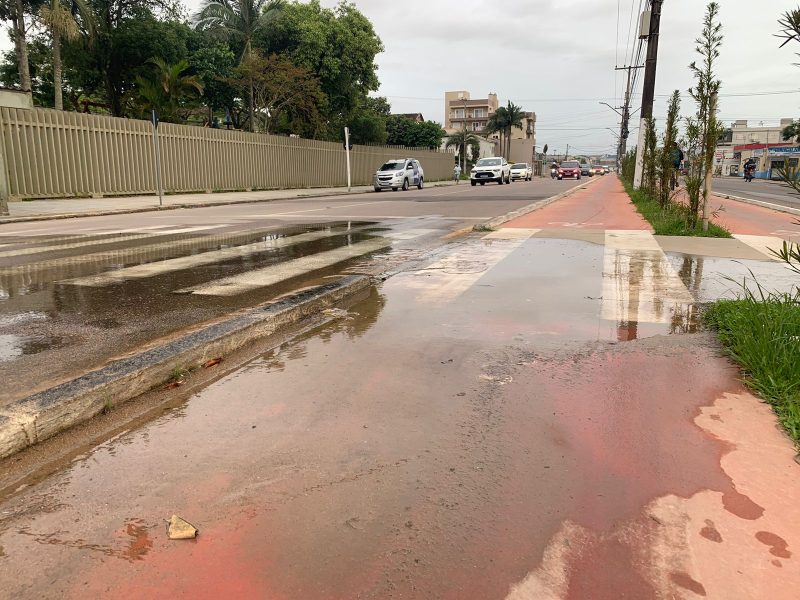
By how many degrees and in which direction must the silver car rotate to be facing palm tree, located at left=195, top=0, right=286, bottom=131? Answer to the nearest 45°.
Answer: approximately 45° to its right

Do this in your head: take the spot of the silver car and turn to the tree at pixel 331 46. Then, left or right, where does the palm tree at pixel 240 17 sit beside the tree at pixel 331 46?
left

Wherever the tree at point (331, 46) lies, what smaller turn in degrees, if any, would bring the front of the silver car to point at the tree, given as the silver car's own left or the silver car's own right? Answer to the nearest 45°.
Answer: approximately 90° to the silver car's own right

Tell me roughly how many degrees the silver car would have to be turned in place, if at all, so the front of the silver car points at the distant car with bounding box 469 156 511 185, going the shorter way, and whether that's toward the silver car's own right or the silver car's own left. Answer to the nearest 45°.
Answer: approximately 180°

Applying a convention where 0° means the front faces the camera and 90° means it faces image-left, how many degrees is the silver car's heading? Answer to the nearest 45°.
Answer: approximately 45°

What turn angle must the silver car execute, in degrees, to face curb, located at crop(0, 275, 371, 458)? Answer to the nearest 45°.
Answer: approximately 45° to its left

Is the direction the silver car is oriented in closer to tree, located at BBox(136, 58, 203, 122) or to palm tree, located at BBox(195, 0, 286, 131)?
the tree

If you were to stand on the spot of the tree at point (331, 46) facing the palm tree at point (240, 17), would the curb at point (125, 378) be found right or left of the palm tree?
left

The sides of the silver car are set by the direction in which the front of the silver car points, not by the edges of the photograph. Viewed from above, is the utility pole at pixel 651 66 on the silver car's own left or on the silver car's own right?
on the silver car's own left
